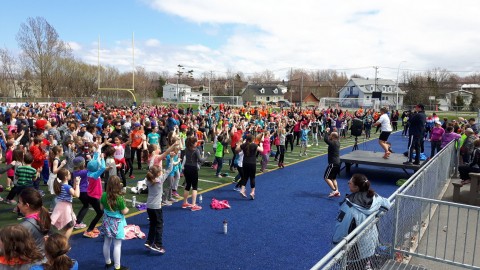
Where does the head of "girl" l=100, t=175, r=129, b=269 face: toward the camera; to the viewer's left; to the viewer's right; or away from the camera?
away from the camera

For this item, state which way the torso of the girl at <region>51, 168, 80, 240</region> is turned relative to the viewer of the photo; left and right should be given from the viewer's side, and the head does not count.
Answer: facing away from the viewer and to the right of the viewer

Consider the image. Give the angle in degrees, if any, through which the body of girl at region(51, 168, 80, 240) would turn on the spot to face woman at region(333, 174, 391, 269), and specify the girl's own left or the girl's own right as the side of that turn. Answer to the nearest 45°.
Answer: approximately 90° to the girl's own right

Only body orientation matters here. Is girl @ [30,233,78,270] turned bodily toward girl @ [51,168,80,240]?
yes

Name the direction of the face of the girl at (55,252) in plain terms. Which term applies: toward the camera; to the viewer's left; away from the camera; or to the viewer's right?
away from the camera

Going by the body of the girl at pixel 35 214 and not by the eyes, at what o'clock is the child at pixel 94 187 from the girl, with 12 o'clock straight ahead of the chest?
The child is roughly at 2 o'clock from the girl.

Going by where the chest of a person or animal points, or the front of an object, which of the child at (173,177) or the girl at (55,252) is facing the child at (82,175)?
the girl

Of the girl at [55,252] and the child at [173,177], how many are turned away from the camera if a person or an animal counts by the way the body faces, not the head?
1

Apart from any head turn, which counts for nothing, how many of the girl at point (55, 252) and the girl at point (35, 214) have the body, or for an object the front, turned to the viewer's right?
0
